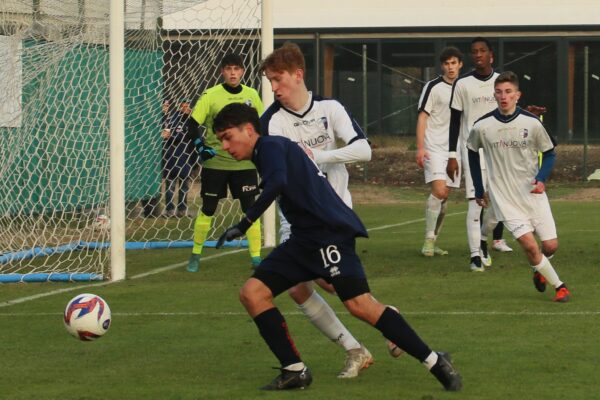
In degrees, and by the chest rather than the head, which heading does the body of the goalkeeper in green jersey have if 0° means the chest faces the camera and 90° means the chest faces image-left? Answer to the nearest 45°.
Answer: approximately 0°

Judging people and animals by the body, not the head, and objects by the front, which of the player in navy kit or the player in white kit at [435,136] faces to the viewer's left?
the player in navy kit

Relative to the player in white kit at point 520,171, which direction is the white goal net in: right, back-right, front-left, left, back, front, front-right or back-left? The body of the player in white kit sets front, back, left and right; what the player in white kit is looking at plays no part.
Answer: back-right

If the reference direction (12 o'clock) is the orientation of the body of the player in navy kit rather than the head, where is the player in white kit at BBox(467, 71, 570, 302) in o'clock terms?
The player in white kit is roughly at 4 o'clock from the player in navy kit.

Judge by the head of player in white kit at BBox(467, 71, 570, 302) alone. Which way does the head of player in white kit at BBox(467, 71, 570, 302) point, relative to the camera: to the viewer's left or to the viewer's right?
to the viewer's left

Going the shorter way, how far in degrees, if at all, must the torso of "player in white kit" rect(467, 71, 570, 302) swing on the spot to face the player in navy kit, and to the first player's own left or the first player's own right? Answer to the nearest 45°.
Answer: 0° — they already face them

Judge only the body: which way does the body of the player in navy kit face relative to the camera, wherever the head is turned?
to the viewer's left

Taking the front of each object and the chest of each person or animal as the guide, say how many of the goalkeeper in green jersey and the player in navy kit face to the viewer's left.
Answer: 1
